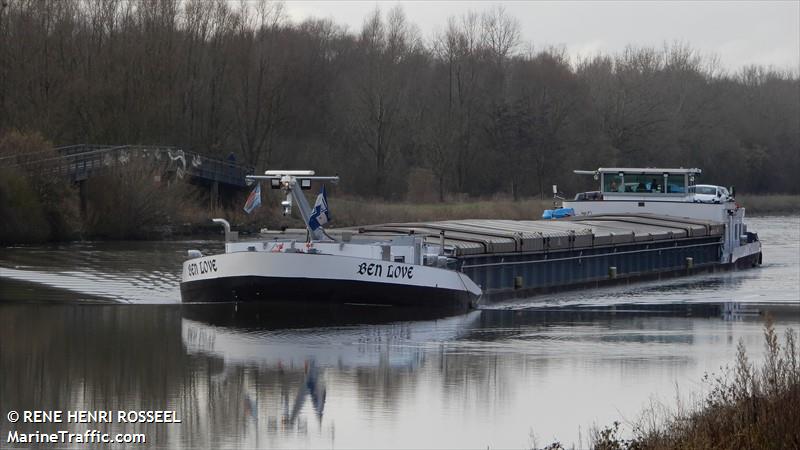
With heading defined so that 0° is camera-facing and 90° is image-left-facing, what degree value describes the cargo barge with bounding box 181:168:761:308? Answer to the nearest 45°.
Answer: approximately 45°
